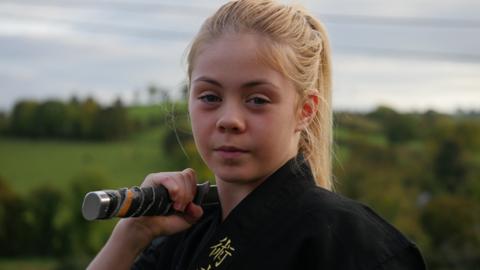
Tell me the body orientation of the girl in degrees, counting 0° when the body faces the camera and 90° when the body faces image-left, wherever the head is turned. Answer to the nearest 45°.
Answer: approximately 45°

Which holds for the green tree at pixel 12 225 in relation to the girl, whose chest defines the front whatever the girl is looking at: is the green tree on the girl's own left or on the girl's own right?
on the girl's own right

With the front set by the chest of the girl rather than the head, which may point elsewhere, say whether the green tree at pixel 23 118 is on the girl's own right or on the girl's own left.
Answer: on the girl's own right

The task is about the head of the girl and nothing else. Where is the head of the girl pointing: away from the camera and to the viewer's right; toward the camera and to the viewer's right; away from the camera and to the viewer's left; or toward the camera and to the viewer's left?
toward the camera and to the viewer's left
